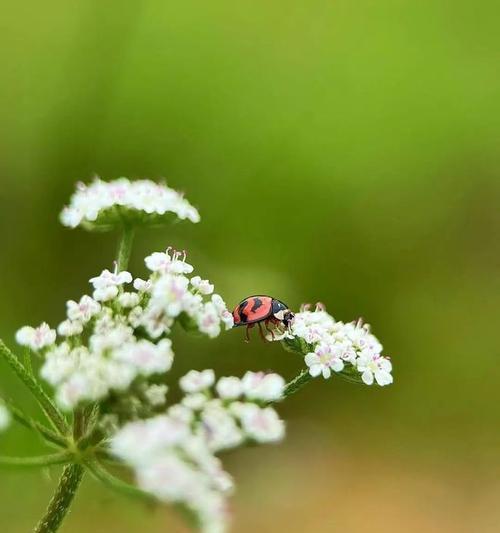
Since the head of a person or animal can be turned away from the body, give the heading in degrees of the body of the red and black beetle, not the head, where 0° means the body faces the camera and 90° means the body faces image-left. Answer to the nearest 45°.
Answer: approximately 270°
